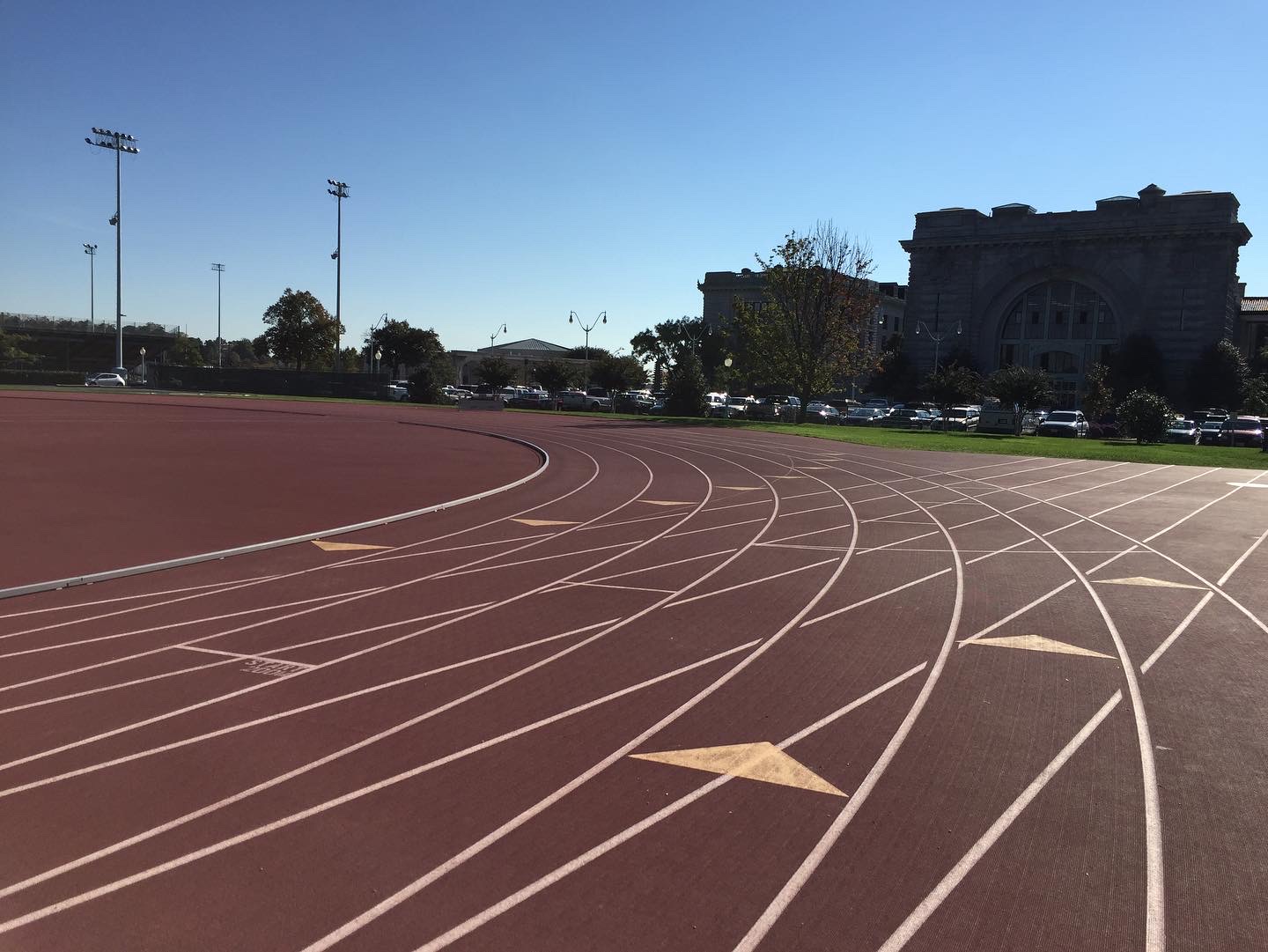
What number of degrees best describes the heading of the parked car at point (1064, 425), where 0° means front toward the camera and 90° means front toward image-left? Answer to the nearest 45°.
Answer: approximately 45°

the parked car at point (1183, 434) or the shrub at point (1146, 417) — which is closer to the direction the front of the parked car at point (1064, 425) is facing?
the shrub

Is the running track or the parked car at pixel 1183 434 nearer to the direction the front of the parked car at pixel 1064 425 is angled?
the running track

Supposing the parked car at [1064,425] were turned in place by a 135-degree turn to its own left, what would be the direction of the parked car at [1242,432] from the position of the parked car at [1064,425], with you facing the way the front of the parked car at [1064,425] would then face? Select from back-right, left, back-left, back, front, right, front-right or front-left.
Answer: front

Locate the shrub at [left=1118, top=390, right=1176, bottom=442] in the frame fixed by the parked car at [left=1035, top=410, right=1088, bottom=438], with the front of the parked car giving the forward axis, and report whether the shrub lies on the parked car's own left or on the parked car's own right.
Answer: on the parked car's own left
